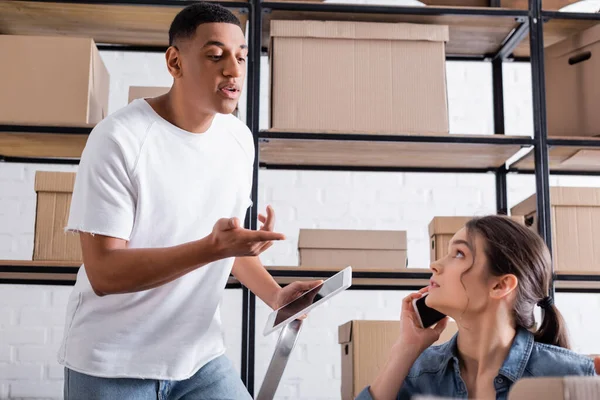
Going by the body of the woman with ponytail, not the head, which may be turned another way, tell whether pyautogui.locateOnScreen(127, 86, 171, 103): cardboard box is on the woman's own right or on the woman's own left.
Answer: on the woman's own right

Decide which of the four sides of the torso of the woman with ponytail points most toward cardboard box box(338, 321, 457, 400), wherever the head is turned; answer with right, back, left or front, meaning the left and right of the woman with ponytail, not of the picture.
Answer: right

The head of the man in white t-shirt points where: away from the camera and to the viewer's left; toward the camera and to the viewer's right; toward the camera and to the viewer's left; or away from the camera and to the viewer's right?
toward the camera and to the viewer's right

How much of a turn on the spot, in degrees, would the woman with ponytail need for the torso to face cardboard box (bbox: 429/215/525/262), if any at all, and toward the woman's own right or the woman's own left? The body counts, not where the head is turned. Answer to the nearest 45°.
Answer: approximately 135° to the woman's own right

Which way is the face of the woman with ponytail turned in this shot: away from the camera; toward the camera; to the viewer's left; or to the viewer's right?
to the viewer's left

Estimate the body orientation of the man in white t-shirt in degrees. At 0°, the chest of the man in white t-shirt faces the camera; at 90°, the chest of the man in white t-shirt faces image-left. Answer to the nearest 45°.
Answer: approximately 315°
